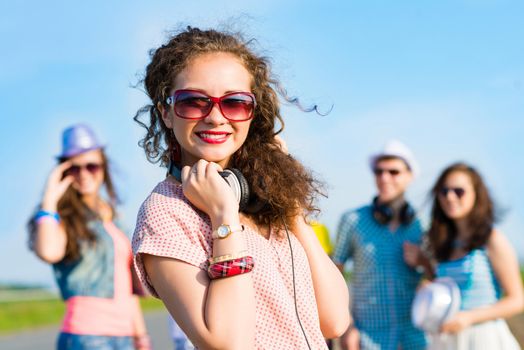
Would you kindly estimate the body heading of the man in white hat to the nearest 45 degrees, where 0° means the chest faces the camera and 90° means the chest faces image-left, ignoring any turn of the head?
approximately 0°

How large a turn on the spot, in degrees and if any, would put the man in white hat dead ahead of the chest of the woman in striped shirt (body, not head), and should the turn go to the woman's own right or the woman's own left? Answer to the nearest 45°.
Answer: approximately 45° to the woman's own right

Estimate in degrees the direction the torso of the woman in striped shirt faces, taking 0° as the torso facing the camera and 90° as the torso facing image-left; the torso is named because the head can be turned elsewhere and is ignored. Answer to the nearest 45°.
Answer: approximately 45°

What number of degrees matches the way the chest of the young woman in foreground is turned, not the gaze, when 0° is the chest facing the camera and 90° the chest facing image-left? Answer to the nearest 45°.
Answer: approximately 315°

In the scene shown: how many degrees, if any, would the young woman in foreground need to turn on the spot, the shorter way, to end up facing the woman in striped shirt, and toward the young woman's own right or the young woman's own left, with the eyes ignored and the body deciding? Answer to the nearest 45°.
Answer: approximately 90° to the young woman's own left

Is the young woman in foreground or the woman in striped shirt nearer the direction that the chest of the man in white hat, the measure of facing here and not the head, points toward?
the young woman in foreground
